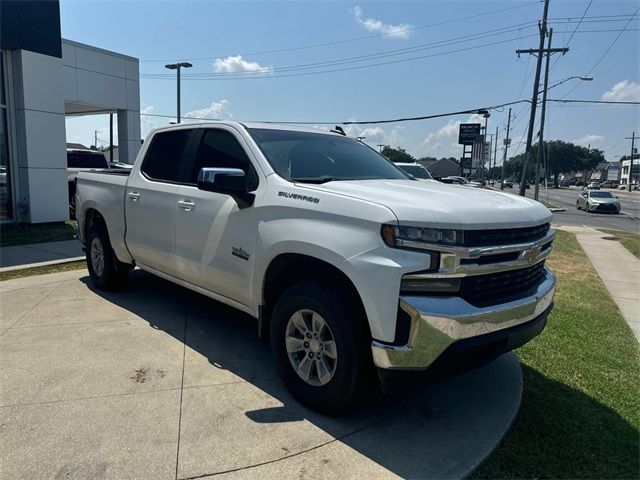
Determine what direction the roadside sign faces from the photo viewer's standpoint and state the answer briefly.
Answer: facing the viewer

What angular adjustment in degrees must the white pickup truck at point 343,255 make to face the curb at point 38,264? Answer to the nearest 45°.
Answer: approximately 180°

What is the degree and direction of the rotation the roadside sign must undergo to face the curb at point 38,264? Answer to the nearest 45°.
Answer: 0° — it already faces it

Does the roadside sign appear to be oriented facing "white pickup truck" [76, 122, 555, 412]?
yes

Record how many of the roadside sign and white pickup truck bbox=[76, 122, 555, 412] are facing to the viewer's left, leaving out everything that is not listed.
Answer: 0

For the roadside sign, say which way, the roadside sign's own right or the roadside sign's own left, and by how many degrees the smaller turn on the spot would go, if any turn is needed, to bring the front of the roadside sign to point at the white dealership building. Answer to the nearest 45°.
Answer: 0° — it already faces it

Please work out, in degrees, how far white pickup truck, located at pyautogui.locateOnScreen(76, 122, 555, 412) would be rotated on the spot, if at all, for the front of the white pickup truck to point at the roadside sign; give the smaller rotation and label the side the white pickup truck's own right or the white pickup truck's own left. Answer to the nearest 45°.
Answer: approximately 135° to the white pickup truck's own left

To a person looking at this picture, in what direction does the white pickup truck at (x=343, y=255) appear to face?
facing the viewer and to the right of the viewer
